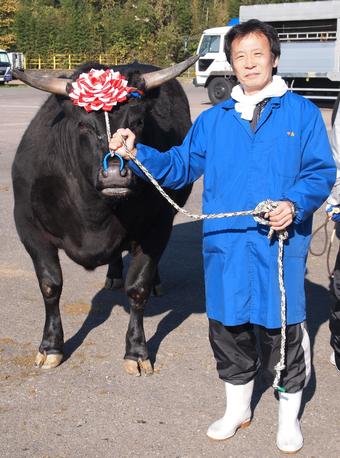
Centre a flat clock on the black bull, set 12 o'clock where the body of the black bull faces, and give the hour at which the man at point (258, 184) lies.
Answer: The man is roughly at 11 o'clock from the black bull.

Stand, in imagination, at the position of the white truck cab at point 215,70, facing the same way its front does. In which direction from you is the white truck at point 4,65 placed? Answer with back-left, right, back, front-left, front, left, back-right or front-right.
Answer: front-right

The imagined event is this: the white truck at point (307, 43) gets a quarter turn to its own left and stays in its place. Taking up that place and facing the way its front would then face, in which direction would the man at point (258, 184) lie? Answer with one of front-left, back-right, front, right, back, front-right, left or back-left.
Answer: front

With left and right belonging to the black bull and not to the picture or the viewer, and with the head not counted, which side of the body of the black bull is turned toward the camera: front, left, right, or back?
front

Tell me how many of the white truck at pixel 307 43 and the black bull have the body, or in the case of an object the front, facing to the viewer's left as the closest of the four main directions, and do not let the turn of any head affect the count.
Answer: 1

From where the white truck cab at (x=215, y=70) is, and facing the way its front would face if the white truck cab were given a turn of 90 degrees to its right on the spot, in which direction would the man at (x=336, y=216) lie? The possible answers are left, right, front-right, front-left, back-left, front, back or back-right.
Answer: back

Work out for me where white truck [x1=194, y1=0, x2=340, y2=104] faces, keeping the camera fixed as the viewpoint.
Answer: facing to the left of the viewer
